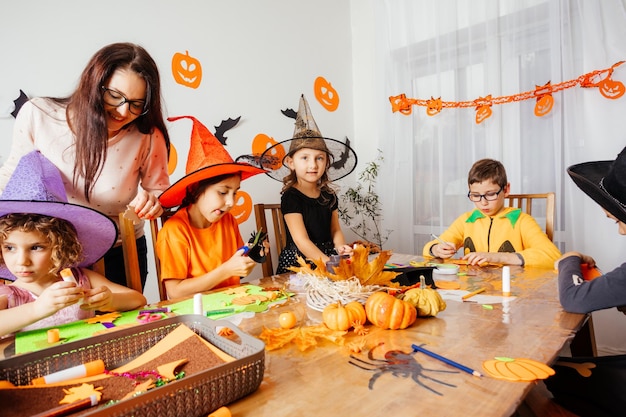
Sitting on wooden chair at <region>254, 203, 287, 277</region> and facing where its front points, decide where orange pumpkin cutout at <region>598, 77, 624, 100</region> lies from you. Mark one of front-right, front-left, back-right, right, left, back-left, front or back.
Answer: front-left

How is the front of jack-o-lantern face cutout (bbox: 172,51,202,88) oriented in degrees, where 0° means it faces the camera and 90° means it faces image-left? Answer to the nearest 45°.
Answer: approximately 0°

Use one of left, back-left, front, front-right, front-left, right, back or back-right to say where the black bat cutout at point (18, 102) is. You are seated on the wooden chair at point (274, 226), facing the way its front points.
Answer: back-right

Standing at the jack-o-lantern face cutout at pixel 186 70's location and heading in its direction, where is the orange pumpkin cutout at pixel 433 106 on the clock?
The orange pumpkin cutout is roughly at 9 o'clock from the jack-o-lantern face cutout.

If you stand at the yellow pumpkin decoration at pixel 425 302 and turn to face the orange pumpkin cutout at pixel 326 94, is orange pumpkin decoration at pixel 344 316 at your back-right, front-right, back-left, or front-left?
back-left

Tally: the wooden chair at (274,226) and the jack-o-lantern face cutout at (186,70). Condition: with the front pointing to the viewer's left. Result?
0

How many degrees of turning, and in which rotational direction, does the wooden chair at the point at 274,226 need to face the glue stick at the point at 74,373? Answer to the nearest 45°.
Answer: approximately 45° to its right

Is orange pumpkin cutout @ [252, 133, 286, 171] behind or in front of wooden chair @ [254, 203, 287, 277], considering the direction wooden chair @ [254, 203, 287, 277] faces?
behind

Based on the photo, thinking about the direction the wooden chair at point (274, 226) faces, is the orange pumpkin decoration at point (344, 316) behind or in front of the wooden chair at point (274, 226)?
in front

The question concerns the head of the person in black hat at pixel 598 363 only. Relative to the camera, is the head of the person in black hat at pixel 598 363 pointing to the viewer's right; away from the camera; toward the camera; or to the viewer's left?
to the viewer's left

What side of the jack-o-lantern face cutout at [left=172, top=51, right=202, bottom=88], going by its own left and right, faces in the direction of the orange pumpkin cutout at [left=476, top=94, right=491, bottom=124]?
left

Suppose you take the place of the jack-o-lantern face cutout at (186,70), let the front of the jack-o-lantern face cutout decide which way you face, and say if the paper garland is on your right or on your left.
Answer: on your left
